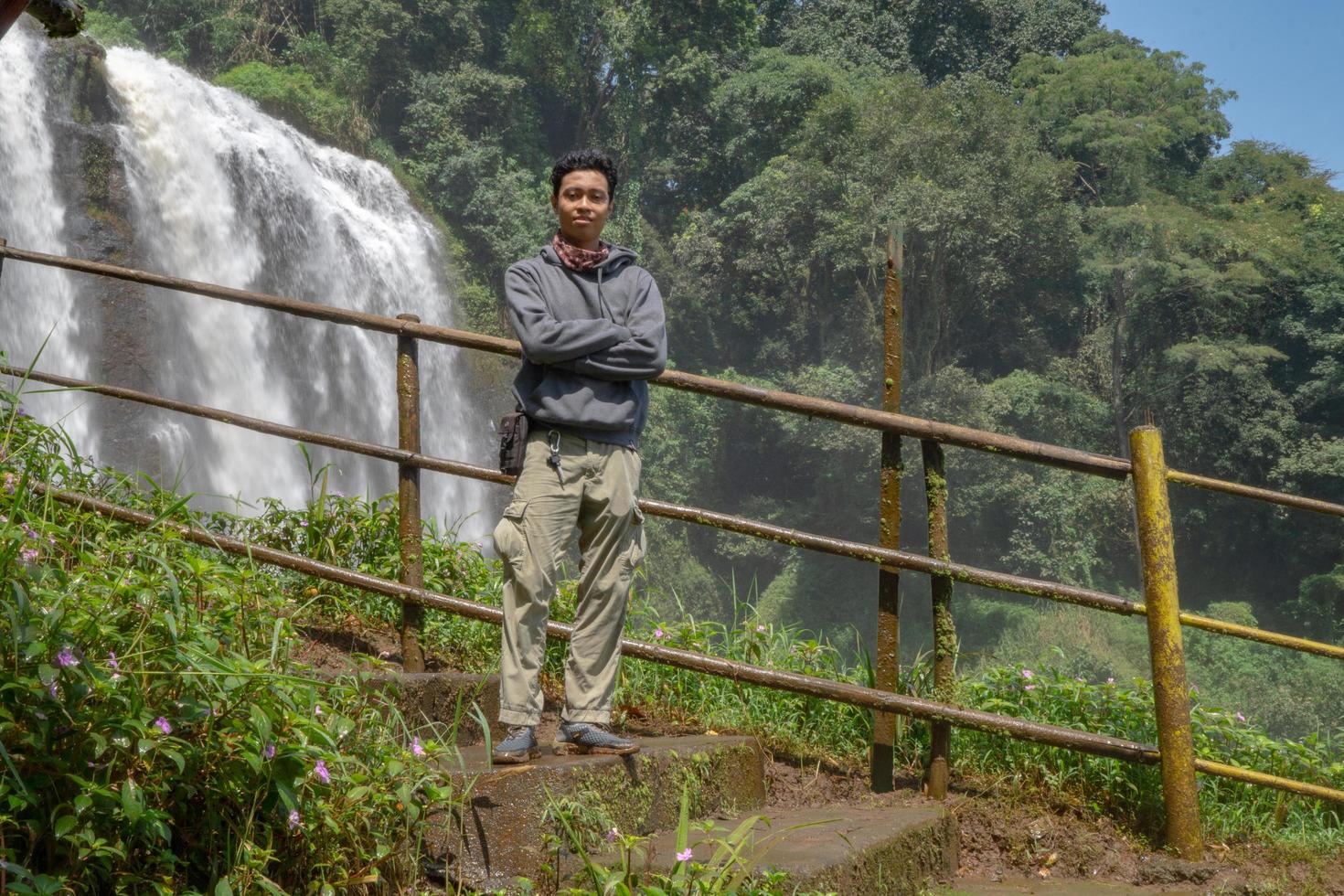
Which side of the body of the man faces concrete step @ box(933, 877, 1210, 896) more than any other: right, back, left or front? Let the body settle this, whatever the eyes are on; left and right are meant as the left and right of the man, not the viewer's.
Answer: left

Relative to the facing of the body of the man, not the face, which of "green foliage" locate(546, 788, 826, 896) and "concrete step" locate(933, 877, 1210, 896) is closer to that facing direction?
the green foliage

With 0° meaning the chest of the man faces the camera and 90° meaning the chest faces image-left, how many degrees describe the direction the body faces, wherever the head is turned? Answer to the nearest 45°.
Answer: approximately 0°
